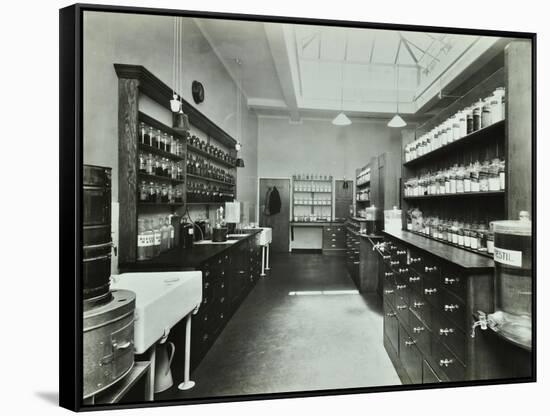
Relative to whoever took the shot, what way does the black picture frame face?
facing the viewer and to the right of the viewer
